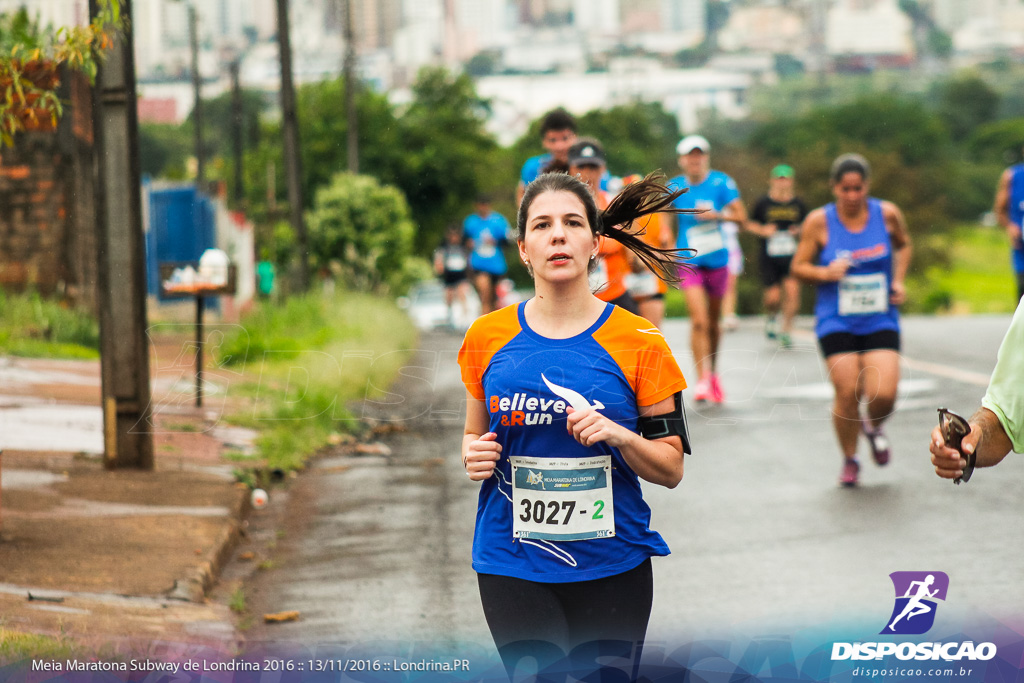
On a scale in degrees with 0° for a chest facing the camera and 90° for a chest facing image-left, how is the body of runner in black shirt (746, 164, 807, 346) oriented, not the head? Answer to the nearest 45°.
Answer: approximately 0°

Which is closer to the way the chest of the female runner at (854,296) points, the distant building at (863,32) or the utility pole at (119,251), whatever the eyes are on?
the utility pole

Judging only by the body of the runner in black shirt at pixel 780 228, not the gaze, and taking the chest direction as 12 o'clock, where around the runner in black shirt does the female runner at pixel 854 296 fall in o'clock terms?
The female runner is roughly at 12 o'clock from the runner in black shirt.

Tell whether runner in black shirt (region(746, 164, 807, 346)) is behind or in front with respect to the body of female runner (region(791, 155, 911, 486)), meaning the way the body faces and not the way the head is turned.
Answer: behind

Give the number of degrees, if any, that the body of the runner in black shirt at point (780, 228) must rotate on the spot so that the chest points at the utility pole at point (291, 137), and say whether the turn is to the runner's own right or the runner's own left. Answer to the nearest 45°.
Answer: approximately 135° to the runner's own right

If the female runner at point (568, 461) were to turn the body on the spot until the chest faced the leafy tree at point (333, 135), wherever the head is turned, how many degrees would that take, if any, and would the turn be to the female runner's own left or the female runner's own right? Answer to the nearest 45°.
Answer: approximately 180°

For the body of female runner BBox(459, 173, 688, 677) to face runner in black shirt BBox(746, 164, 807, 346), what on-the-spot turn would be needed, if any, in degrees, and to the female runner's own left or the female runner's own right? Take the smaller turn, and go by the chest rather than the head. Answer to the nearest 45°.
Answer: approximately 180°

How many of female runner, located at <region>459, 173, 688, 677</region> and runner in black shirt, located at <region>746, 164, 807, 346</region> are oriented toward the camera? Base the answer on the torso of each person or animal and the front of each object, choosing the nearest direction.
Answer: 2

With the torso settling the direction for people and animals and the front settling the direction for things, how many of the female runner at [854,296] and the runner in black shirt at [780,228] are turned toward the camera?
2

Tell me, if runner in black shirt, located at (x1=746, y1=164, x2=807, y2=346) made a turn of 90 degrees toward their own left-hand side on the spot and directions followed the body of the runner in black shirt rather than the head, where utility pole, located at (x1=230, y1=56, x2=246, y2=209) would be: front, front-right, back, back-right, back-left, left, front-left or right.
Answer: back-left

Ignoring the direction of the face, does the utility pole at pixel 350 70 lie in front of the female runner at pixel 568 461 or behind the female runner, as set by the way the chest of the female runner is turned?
behind

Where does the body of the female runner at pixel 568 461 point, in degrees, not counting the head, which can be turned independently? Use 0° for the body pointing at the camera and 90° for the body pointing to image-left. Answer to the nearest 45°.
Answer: approximately 0°

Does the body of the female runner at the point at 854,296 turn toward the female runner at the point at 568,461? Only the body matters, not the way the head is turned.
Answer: yes
